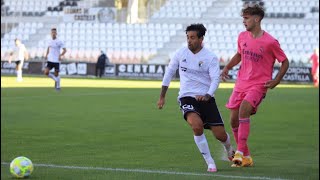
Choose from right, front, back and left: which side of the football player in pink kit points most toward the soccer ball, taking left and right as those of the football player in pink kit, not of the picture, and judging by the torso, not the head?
front

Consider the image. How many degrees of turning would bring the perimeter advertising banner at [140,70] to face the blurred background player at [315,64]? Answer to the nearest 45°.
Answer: approximately 45° to its left

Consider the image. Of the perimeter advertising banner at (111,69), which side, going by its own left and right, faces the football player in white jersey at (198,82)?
front

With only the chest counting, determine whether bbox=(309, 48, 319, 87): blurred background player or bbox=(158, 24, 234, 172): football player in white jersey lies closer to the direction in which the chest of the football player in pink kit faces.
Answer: the football player in white jersey

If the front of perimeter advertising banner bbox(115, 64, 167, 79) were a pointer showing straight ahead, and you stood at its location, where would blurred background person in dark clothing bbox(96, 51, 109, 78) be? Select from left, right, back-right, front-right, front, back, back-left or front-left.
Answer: right

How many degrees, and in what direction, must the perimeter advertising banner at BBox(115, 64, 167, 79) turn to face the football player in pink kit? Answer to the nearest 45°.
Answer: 0° — it already faces them

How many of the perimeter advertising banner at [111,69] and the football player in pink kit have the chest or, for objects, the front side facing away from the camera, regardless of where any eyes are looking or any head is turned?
0

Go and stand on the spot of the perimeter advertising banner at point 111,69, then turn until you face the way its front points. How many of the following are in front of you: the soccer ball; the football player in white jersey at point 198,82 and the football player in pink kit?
3

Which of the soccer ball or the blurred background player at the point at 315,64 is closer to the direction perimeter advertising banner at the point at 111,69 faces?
the soccer ball

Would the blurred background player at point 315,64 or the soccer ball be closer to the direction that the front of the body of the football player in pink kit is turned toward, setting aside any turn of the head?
the soccer ball

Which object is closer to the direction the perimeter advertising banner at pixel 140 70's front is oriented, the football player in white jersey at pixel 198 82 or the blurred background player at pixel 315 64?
the football player in white jersey

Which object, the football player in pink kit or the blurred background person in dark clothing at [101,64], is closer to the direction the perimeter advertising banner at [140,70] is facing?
the football player in pink kit
